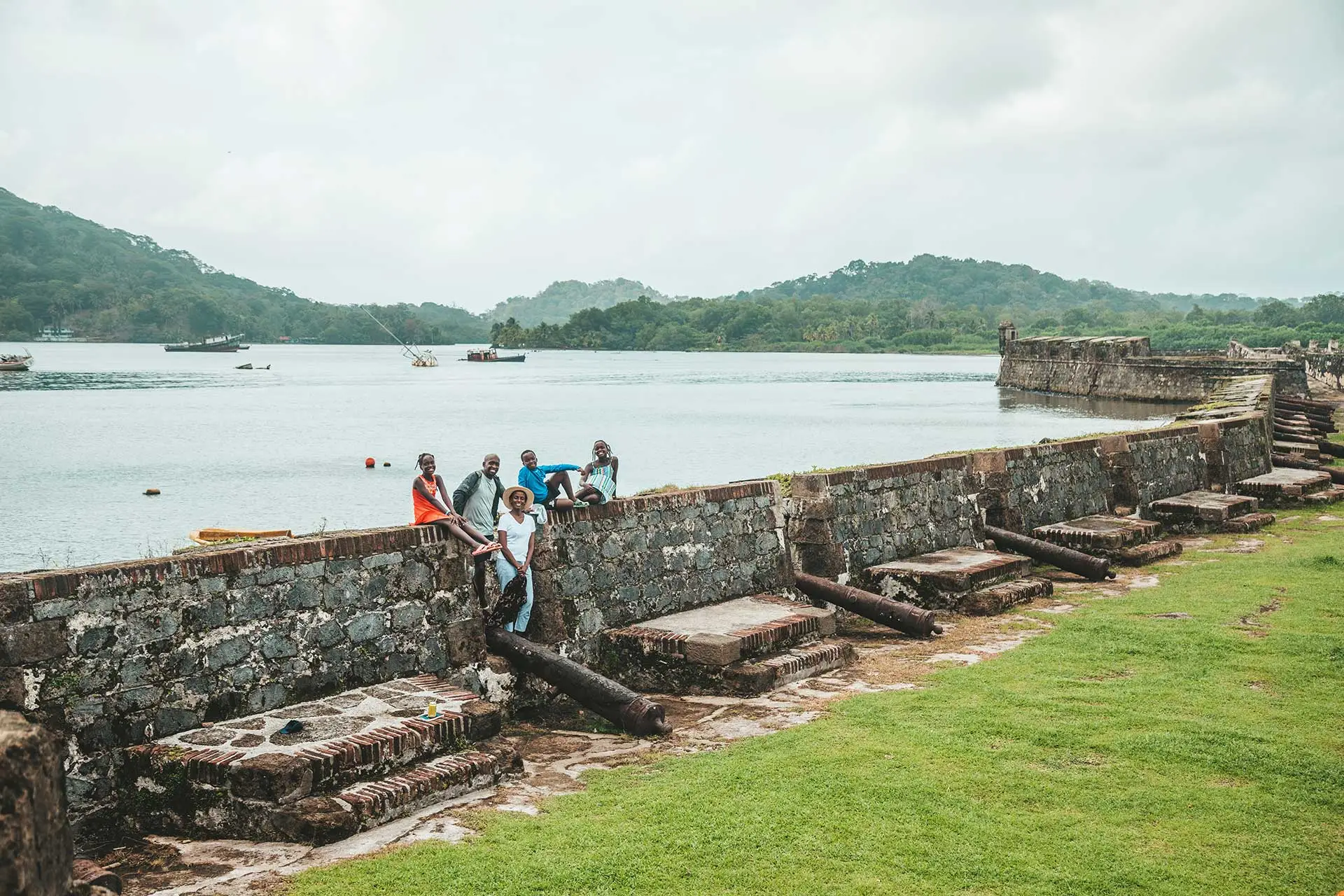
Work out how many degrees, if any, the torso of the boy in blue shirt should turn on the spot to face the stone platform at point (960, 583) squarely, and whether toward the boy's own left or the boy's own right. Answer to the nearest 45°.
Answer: approximately 45° to the boy's own left

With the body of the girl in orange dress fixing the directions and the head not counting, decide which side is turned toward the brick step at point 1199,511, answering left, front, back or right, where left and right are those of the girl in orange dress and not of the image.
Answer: left

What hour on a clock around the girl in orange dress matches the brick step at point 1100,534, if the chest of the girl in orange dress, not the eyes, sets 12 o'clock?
The brick step is roughly at 10 o'clock from the girl in orange dress.

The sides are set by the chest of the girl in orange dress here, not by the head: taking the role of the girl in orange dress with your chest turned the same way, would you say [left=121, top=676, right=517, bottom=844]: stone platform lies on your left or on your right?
on your right

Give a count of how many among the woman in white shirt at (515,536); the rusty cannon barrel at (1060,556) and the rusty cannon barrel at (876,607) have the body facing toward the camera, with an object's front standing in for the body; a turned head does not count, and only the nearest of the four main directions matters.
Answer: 1

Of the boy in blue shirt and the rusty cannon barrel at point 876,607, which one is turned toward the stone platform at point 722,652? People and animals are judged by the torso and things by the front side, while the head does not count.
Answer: the boy in blue shirt

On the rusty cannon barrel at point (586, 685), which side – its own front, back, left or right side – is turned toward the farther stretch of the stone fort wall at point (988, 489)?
right

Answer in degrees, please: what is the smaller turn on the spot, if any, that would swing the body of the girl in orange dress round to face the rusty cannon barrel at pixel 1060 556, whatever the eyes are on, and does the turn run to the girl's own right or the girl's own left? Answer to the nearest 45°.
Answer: approximately 45° to the girl's own left

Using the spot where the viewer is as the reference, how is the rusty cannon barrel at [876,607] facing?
facing away from the viewer and to the left of the viewer
